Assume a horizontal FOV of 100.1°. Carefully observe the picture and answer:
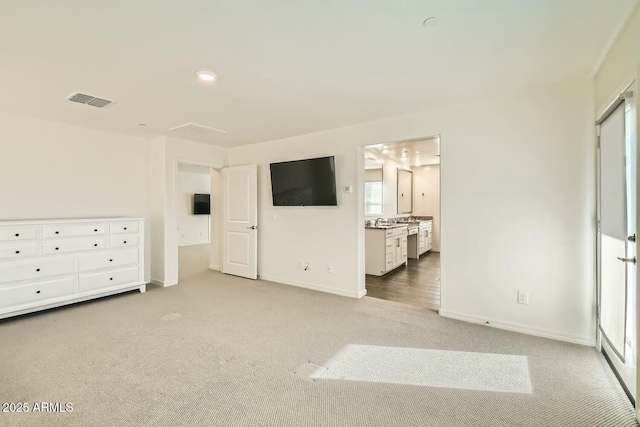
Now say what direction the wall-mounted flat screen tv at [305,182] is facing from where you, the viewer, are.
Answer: facing the viewer and to the left of the viewer

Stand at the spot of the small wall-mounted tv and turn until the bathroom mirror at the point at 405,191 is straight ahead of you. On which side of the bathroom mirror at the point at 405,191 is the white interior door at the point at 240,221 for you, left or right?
right

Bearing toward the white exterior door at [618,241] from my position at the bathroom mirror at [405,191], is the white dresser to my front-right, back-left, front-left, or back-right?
front-right

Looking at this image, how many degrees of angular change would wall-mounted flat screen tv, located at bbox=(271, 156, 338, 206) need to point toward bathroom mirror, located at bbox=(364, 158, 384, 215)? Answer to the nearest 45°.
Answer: approximately 180°

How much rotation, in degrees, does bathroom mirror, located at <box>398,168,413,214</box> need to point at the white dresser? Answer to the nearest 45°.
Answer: approximately 90° to its right

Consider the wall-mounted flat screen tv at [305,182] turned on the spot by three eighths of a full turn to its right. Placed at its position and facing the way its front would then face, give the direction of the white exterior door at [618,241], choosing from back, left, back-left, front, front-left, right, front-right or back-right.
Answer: back-right

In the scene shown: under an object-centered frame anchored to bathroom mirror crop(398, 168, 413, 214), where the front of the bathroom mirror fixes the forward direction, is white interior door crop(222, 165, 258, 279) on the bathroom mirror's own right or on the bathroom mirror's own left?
on the bathroom mirror's own right

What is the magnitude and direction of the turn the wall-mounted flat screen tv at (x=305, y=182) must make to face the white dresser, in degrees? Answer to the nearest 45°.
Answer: approximately 45° to its right

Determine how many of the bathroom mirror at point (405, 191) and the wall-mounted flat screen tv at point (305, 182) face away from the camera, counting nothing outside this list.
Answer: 0

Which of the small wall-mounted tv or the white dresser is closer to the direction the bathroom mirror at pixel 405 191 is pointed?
the white dresser

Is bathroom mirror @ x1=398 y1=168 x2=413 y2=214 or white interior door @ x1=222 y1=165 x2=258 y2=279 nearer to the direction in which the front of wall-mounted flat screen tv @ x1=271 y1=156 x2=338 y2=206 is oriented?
the white interior door

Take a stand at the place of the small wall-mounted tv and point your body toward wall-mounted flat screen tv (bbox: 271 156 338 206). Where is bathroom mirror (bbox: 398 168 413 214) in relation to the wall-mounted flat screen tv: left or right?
left

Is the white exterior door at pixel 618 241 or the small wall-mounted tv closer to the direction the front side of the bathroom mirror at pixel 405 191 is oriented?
the white exterior door

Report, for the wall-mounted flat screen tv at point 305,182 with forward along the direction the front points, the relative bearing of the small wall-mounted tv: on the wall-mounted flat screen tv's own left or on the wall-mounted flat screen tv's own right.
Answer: on the wall-mounted flat screen tv's own right

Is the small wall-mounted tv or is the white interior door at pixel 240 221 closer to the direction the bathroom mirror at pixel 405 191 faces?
the white interior door
